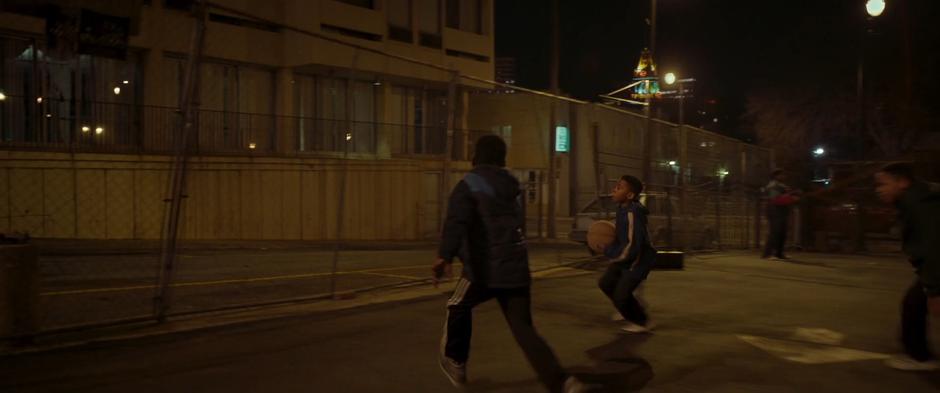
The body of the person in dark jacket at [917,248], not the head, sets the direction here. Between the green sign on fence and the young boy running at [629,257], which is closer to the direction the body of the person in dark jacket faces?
the young boy running

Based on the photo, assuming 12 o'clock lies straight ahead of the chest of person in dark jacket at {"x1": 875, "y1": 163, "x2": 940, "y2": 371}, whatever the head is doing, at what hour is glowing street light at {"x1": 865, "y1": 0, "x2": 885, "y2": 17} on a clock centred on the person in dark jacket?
The glowing street light is roughly at 3 o'clock from the person in dark jacket.

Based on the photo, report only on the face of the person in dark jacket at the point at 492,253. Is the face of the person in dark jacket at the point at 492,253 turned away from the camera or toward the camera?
away from the camera

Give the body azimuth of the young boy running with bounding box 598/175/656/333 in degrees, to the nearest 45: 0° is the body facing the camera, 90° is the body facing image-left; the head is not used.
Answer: approximately 90°

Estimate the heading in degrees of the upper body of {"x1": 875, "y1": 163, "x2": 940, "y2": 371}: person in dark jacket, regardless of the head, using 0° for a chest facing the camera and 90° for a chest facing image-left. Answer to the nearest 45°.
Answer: approximately 90°
